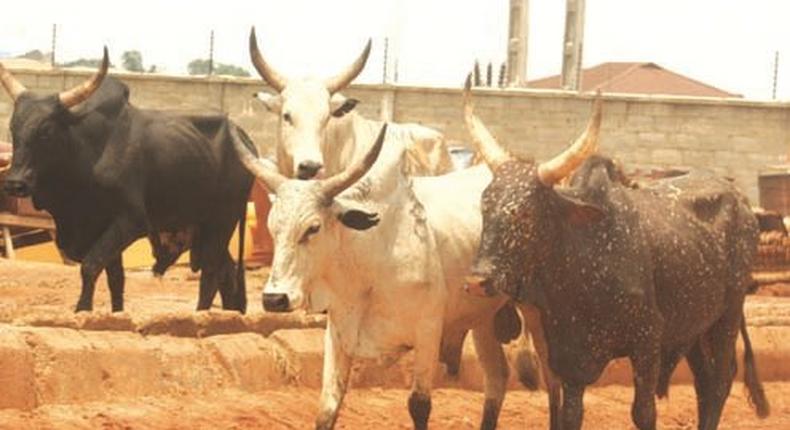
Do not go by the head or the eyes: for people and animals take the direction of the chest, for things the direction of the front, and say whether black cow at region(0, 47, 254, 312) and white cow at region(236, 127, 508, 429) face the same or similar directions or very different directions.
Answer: same or similar directions

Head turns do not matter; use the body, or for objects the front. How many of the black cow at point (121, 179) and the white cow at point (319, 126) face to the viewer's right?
0

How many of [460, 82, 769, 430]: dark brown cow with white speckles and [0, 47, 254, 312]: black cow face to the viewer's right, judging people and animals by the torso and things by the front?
0

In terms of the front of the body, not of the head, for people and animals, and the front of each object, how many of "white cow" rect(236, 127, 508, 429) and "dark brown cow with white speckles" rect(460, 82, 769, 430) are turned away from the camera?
0

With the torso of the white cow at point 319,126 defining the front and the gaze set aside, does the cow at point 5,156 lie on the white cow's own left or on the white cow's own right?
on the white cow's own right

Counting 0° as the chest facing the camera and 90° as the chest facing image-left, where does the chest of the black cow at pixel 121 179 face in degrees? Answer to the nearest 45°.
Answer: approximately 45°

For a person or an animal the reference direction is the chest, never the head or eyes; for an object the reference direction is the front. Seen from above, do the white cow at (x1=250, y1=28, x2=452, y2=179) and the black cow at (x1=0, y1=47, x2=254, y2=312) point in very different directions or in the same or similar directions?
same or similar directions

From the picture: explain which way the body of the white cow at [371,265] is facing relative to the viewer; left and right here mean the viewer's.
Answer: facing the viewer and to the left of the viewer

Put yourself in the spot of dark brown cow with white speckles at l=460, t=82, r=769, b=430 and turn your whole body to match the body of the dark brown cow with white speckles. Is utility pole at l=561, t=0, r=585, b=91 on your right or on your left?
on your right

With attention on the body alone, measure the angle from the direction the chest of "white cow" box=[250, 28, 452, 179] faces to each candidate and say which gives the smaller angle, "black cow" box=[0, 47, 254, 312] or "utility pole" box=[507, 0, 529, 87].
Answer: the black cow
